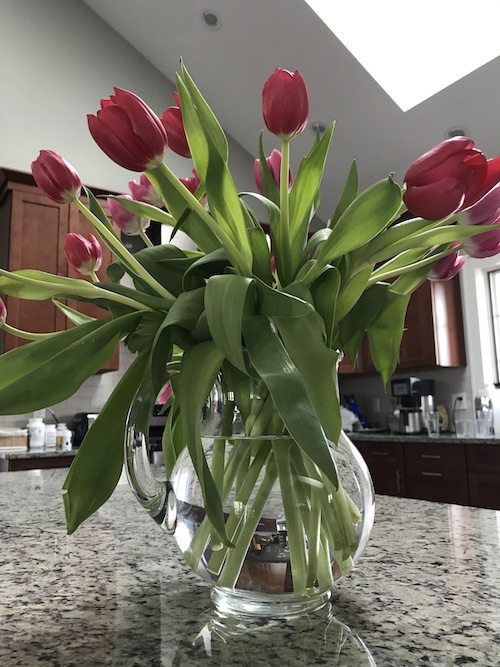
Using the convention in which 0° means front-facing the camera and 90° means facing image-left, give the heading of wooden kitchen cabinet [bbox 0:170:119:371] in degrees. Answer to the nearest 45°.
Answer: approximately 0°

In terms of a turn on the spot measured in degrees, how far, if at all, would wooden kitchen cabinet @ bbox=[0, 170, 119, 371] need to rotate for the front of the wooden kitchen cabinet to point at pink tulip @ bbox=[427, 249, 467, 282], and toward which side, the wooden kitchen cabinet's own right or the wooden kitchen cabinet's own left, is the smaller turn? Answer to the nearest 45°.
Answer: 0° — it already faces it

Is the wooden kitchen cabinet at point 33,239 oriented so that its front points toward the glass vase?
yes
